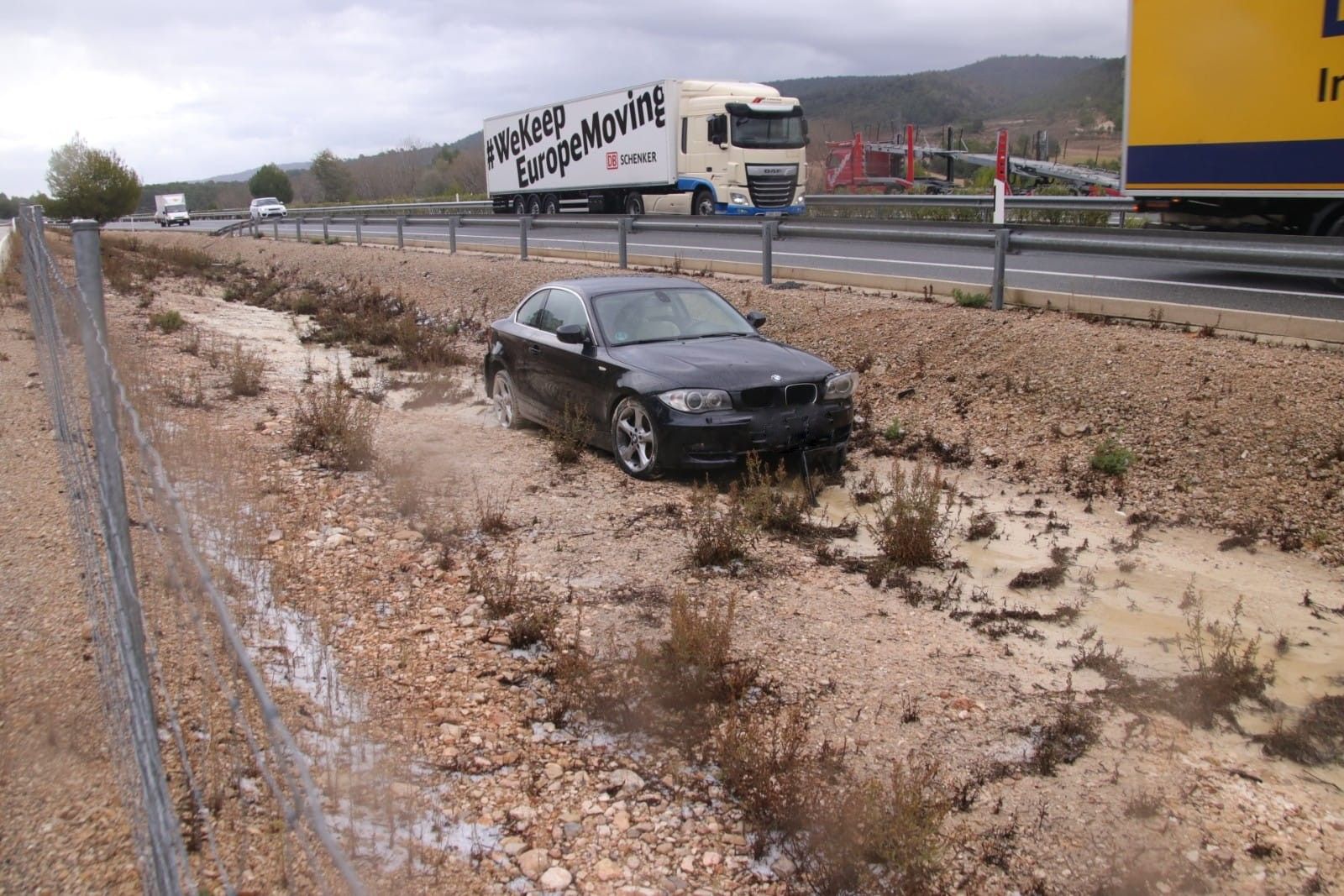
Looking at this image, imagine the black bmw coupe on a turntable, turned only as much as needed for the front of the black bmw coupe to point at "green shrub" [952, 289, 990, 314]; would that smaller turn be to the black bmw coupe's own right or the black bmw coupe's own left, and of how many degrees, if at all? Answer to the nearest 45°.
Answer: approximately 90° to the black bmw coupe's own left

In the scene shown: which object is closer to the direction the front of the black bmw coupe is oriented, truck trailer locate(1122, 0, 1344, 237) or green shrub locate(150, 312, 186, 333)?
the truck trailer

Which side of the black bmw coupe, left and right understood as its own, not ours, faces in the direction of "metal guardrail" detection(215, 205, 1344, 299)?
left

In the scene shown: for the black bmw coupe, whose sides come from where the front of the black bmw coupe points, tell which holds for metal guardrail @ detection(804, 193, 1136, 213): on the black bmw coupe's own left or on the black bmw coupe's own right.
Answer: on the black bmw coupe's own left

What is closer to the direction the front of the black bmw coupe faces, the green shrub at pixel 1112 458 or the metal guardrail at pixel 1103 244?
the green shrub

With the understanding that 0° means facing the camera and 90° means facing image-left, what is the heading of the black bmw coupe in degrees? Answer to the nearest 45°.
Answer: approximately 315°

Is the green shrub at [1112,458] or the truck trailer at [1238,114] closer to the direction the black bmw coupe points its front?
the green shrub

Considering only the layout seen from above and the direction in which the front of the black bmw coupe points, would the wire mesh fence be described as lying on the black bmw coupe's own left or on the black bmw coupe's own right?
on the black bmw coupe's own right

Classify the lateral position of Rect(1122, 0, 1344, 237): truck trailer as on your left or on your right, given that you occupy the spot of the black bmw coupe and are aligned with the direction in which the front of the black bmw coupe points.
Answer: on your left

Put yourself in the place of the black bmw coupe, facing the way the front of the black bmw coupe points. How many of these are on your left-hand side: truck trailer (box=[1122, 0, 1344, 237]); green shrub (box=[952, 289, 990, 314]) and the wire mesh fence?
2

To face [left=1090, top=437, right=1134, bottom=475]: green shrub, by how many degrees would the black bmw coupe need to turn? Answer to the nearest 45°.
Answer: approximately 45° to its left
